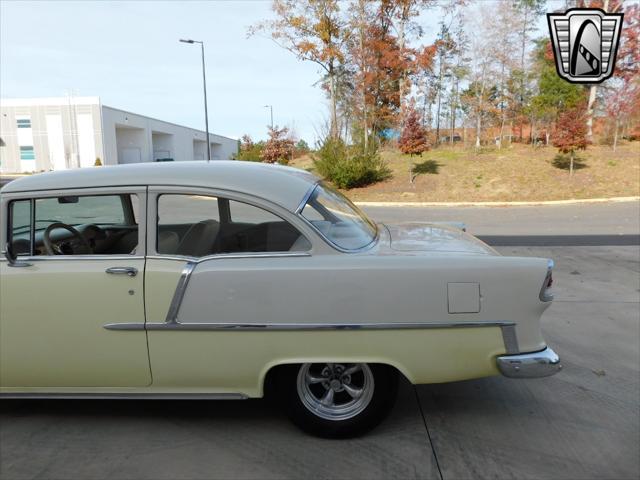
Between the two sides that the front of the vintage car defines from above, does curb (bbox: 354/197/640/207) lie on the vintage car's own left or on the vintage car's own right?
on the vintage car's own right

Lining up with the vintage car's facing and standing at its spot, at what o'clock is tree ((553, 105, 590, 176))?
The tree is roughly at 4 o'clock from the vintage car.

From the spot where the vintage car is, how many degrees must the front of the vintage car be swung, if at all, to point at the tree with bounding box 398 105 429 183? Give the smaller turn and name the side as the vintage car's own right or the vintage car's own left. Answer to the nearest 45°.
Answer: approximately 90° to the vintage car's own right

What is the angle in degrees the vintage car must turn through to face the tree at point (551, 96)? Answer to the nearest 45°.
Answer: approximately 135° to its right

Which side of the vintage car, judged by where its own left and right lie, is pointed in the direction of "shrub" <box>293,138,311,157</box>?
right

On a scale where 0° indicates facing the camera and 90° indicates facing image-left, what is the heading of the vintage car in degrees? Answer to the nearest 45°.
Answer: approximately 90°

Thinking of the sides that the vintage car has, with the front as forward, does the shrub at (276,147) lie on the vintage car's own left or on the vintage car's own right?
on the vintage car's own right

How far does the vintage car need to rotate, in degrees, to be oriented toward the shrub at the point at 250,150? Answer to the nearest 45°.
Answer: approximately 90° to its right

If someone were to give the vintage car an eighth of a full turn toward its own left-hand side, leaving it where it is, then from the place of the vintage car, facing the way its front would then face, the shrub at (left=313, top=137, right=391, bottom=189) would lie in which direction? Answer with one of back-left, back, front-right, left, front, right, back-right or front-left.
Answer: back-right
